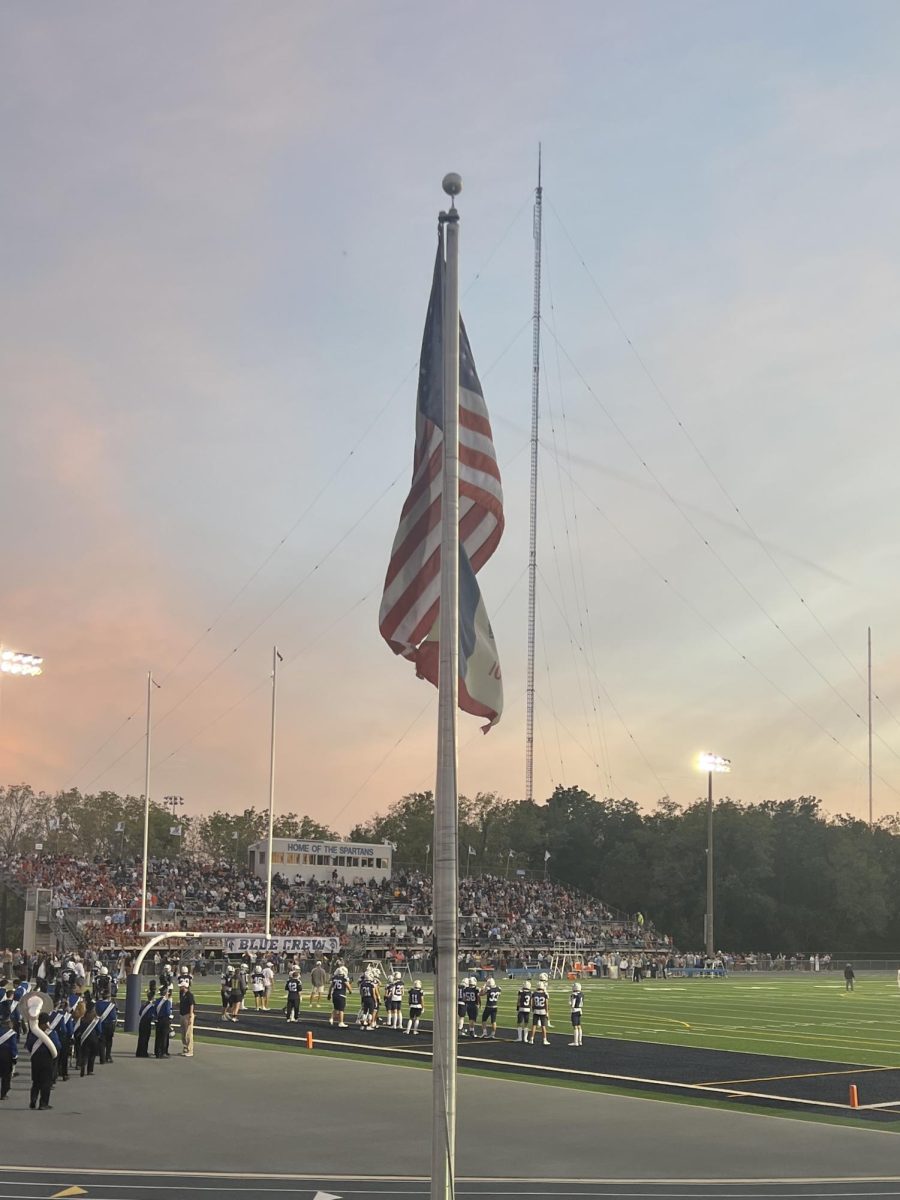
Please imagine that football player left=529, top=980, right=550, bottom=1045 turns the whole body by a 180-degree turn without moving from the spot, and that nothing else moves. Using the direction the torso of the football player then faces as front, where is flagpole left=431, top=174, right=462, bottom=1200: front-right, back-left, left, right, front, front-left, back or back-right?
front

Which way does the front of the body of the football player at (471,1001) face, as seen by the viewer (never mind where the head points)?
away from the camera

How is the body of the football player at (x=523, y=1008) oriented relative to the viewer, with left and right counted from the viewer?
facing away from the viewer

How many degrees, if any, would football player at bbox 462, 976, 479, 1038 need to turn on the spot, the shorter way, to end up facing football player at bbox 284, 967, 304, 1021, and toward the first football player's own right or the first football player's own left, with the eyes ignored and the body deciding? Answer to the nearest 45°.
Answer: approximately 45° to the first football player's own left

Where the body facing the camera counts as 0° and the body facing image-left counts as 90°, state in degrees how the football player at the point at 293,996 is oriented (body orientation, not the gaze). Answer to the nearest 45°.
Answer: approximately 180°

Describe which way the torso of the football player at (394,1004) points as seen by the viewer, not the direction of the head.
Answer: away from the camera

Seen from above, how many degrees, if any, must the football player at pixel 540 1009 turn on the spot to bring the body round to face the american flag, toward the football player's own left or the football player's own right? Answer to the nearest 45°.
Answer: approximately 180°

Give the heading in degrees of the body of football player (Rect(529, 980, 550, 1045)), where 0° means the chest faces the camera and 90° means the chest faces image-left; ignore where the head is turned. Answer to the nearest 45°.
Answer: approximately 180°

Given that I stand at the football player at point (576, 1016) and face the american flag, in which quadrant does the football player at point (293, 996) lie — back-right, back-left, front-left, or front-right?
back-right
